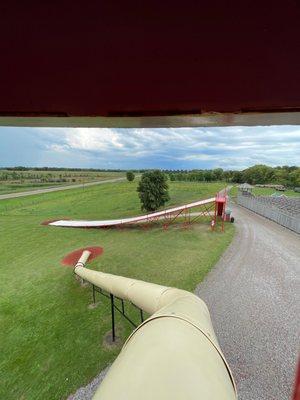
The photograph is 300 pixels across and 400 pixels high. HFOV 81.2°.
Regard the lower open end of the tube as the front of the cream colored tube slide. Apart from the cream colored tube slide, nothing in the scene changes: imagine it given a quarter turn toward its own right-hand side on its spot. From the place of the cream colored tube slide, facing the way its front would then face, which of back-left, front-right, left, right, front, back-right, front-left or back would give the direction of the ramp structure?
front-left

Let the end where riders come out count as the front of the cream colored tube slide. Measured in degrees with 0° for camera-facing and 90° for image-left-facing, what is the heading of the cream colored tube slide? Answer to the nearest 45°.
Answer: approximately 135°

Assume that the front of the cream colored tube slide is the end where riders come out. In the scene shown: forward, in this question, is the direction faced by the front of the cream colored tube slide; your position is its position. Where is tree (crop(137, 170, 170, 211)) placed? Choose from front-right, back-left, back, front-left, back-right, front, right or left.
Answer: front-right

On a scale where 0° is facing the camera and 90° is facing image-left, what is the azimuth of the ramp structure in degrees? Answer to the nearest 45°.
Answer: approximately 90°
